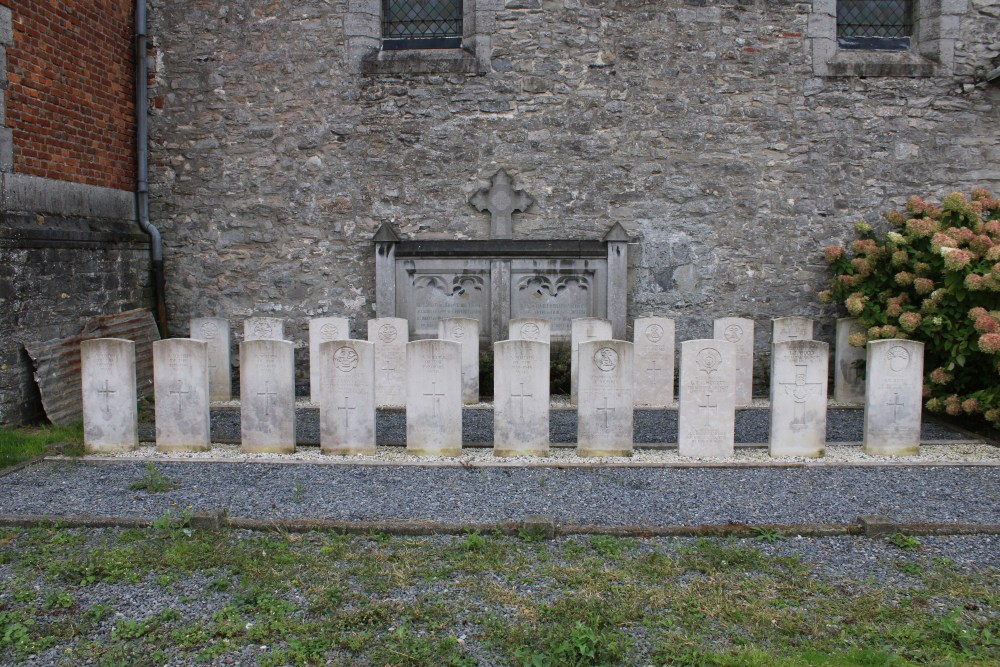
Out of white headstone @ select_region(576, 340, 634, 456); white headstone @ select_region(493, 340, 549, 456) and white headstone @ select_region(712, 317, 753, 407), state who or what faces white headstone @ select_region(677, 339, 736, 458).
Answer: white headstone @ select_region(712, 317, 753, 407)

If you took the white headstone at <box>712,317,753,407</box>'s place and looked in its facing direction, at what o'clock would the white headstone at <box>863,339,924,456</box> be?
the white headstone at <box>863,339,924,456</box> is roughly at 11 o'clock from the white headstone at <box>712,317,753,407</box>.

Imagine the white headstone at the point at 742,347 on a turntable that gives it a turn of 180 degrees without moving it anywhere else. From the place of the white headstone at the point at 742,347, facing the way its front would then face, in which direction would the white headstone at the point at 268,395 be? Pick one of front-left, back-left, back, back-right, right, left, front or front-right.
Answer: back-left

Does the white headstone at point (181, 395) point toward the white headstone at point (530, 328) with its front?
no

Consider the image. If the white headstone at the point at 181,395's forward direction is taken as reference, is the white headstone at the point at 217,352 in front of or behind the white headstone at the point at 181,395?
behind

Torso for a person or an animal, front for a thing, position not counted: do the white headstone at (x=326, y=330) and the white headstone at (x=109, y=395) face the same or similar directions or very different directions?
same or similar directions

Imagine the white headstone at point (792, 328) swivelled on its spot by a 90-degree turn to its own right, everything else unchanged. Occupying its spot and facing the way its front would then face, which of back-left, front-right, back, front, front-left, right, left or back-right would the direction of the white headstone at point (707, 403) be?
left

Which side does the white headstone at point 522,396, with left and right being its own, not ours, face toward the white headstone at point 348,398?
right

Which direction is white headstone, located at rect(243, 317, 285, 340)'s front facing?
toward the camera

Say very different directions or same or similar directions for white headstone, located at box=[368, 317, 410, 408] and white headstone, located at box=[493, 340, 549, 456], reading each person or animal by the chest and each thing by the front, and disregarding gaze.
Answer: same or similar directions

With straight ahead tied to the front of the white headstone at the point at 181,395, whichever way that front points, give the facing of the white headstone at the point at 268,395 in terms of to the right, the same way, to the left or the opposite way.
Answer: the same way

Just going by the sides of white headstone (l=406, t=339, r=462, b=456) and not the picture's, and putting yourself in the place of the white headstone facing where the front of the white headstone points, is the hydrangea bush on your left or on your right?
on your left

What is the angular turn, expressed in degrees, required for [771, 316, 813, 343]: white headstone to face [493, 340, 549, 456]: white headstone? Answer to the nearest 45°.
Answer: approximately 45° to its right

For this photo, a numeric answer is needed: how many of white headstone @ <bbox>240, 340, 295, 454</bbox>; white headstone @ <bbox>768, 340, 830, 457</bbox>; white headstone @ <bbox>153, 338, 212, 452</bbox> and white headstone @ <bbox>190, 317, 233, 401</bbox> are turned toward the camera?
4

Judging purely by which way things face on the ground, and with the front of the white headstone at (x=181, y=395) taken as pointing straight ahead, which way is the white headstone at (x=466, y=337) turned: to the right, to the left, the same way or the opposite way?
the same way

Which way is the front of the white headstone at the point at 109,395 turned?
toward the camera

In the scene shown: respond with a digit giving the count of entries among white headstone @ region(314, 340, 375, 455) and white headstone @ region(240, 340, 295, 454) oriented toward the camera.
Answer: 2

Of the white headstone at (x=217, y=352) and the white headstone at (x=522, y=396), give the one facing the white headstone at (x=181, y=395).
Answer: the white headstone at (x=217, y=352)

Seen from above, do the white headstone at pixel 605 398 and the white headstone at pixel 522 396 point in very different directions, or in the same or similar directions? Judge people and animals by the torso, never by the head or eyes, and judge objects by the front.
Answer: same or similar directions

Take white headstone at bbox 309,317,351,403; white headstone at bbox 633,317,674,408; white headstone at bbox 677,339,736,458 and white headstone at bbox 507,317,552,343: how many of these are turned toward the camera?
4

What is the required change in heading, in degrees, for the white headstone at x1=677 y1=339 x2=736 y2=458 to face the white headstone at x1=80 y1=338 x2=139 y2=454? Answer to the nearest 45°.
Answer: approximately 90° to its right

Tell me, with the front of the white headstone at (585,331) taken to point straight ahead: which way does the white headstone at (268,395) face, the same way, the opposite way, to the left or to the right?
the same way

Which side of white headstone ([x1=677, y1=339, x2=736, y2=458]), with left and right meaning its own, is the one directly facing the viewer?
front
